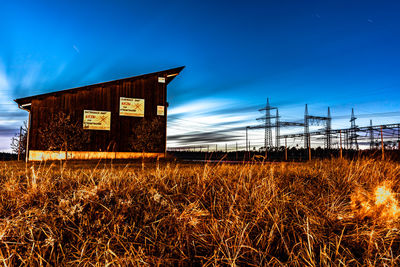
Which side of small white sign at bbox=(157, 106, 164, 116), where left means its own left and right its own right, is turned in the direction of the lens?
front
